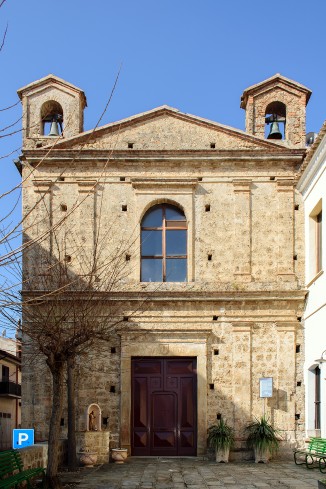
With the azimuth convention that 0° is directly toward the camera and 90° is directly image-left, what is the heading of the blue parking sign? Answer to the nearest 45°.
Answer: approximately 0°

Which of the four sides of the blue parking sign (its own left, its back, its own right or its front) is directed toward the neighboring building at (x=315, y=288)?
left

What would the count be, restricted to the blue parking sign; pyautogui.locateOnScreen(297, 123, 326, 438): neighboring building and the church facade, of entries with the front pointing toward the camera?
2

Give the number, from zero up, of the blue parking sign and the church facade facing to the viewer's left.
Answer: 0

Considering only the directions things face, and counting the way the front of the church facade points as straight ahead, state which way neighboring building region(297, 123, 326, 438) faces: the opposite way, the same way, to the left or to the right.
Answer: to the right

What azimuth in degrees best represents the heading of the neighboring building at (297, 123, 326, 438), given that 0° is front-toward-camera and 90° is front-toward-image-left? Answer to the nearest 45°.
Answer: approximately 90°

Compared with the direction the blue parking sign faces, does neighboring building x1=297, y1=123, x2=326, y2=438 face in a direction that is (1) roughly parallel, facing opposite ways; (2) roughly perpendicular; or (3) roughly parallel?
roughly perpendicular

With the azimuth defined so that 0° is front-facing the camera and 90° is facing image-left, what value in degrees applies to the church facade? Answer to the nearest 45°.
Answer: approximately 0°

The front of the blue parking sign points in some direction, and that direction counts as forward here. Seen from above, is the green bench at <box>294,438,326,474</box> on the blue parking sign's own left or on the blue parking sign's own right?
on the blue parking sign's own left

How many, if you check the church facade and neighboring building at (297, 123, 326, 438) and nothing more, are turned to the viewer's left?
1
